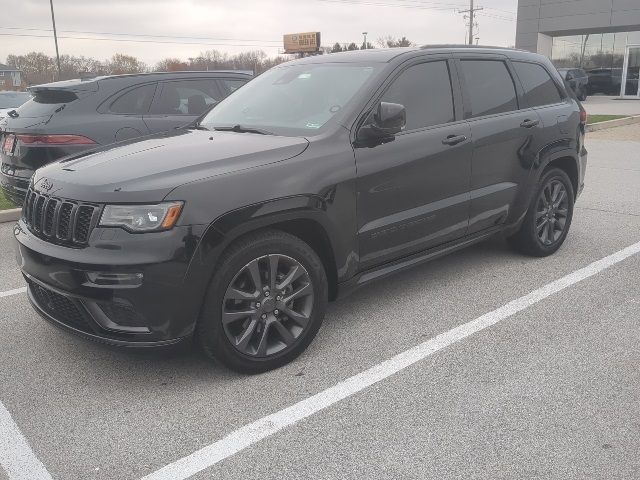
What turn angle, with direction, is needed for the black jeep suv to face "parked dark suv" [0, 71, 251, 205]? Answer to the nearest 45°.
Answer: approximately 90° to its right

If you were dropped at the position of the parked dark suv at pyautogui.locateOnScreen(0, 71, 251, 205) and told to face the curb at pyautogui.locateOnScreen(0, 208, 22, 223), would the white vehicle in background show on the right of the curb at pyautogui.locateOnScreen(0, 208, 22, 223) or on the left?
right

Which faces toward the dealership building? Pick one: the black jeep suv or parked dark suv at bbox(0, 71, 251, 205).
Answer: the parked dark suv

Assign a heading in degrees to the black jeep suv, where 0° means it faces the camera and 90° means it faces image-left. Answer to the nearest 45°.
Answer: approximately 45°

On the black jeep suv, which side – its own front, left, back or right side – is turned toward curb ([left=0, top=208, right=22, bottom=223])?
right

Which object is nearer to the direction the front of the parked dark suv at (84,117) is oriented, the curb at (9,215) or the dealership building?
the dealership building

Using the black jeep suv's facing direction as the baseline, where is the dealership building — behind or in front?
behind

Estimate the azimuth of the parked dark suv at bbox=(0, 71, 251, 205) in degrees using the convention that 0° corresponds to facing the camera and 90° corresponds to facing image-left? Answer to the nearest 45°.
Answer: approximately 225°

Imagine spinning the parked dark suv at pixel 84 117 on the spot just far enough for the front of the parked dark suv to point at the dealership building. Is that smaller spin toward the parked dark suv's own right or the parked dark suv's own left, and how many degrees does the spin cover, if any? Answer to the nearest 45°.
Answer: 0° — it already faces it

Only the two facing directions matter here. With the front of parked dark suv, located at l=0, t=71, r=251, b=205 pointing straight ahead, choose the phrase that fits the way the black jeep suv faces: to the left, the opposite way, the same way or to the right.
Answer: the opposite way
